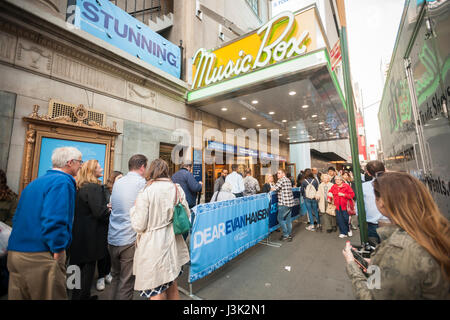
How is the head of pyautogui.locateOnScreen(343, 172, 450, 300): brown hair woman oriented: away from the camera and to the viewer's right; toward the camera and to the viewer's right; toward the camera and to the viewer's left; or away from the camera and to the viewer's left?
away from the camera and to the viewer's left

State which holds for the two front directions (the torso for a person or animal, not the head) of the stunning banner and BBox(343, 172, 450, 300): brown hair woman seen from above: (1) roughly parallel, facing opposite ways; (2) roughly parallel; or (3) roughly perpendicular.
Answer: roughly perpendicular

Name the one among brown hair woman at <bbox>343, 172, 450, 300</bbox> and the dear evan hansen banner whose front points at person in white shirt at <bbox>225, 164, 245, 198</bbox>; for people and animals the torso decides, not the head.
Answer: the brown hair woman

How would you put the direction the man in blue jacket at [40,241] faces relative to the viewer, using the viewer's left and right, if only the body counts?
facing away from the viewer and to the right of the viewer

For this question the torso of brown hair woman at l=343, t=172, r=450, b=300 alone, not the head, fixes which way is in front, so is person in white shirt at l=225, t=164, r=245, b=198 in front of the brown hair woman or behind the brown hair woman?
in front

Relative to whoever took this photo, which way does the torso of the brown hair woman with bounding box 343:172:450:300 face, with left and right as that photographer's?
facing away from the viewer and to the left of the viewer

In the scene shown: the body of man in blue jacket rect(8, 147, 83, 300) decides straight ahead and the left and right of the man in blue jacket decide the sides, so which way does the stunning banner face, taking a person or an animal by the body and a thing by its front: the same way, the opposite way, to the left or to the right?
to the right

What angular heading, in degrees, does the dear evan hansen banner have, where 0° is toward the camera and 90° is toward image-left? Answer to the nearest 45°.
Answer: approximately 315°
